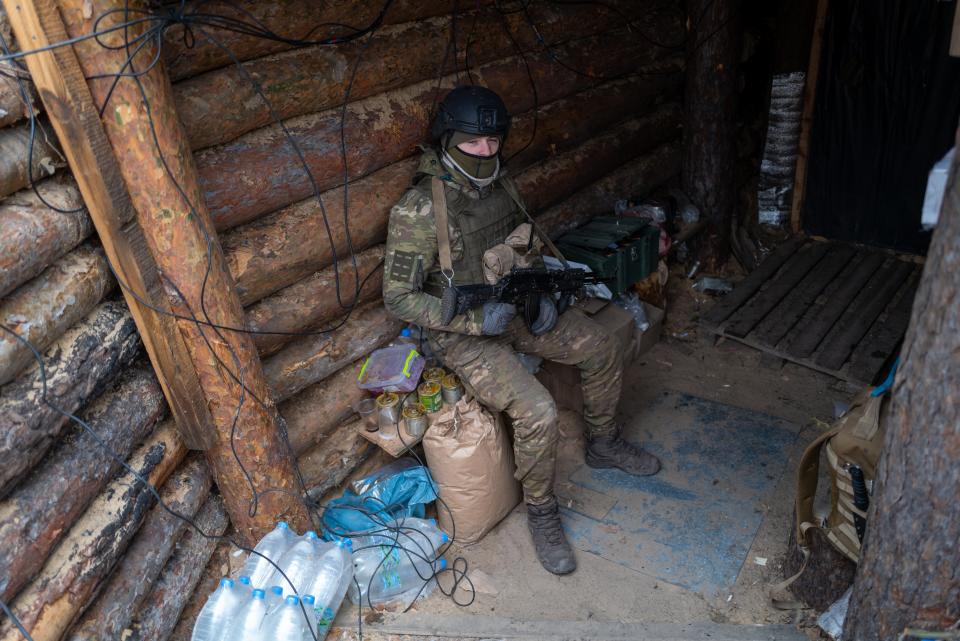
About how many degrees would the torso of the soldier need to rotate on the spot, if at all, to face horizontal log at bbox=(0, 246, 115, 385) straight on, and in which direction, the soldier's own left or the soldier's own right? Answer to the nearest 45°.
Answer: approximately 90° to the soldier's own right

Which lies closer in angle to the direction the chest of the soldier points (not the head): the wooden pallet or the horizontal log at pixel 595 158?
the wooden pallet

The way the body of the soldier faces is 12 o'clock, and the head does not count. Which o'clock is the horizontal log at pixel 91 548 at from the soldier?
The horizontal log is roughly at 3 o'clock from the soldier.

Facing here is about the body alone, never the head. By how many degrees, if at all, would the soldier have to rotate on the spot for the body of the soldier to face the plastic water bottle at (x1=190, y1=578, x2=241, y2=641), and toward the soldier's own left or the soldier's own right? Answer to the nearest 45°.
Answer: approximately 90° to the soldier's own right

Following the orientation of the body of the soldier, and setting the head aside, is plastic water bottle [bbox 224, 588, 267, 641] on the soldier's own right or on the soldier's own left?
on the soldier's own right

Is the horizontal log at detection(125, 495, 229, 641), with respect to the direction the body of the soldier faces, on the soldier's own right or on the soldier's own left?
on the soldier's own right

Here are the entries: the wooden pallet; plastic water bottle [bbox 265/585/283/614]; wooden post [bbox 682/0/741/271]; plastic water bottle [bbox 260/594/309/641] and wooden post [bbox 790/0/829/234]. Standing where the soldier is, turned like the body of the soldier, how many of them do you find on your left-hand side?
3

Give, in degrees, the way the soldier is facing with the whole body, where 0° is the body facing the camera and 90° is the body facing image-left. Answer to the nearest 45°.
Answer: approximately 315°

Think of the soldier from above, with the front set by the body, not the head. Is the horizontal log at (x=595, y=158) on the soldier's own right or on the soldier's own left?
on the soldier's own left

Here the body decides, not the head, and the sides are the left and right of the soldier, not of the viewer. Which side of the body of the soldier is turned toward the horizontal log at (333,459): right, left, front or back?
right
